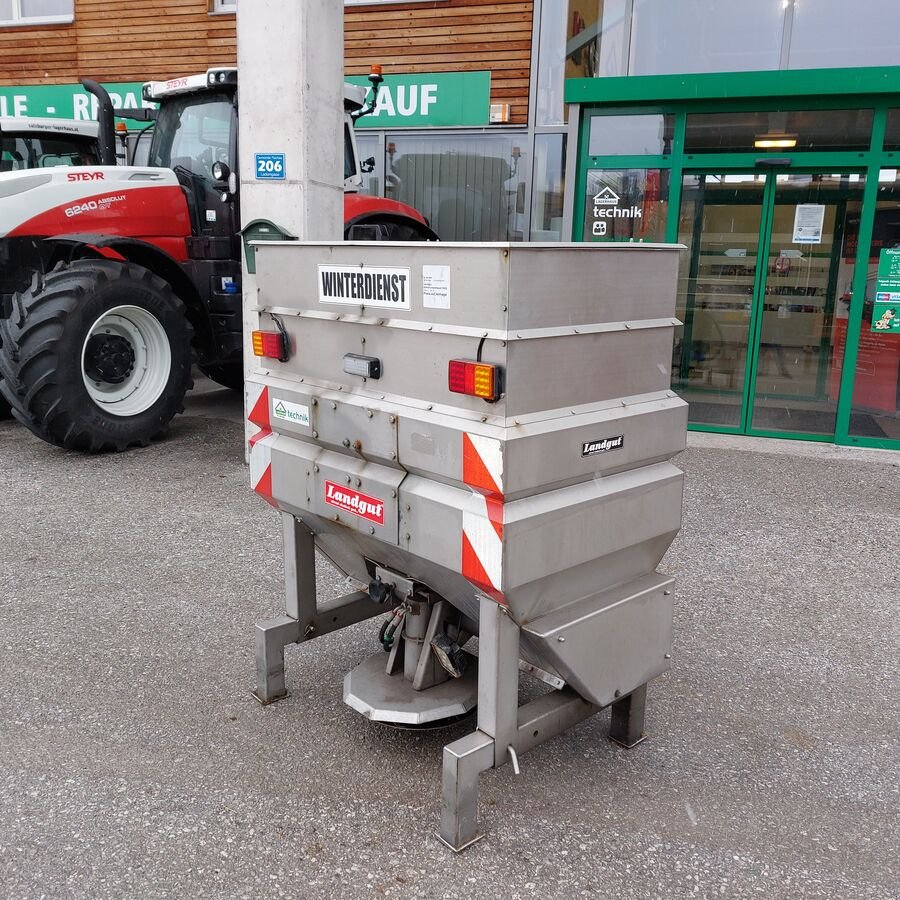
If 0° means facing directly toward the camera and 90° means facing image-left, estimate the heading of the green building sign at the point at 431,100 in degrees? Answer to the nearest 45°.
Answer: approximately 45°

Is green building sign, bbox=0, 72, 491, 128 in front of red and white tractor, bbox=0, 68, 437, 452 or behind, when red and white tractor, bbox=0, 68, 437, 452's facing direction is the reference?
behind

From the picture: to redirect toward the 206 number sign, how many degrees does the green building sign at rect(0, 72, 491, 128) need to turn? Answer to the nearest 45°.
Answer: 0° — it already faces it

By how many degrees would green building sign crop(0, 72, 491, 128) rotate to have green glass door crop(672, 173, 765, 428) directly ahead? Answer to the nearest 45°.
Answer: approximately 90° to its left

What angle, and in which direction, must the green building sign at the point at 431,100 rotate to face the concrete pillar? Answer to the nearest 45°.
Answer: approximately 45° to its left

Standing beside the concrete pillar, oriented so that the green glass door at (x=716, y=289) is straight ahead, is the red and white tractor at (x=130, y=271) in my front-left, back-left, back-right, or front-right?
back-left

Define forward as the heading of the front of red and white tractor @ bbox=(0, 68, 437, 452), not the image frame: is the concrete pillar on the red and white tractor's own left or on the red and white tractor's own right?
on the red and white tractor's own left

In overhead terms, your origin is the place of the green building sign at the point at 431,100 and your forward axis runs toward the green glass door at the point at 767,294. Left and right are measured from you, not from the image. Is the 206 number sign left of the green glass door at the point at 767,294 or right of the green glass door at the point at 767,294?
right

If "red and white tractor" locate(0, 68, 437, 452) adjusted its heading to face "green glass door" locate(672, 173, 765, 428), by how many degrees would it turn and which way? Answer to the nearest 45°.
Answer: approximately 135° to its left

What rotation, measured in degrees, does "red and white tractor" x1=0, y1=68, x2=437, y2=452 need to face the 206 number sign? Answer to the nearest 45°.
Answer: approximately 90° to its left

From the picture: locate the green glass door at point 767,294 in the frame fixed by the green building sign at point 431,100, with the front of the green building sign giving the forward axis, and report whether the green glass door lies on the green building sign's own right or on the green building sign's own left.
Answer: on the green building sign's own left

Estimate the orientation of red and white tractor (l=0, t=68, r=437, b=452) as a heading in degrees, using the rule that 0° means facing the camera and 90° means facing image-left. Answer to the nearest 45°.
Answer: approximately 45°
